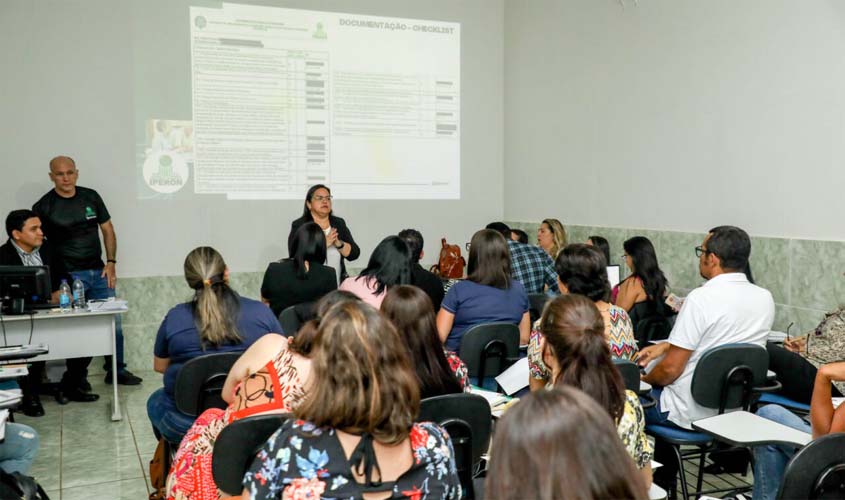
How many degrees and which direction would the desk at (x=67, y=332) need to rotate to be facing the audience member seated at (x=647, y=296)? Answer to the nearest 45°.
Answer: approximately 135° to its right

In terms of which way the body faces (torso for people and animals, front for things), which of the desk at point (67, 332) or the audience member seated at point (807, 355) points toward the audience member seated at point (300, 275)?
the audience member seated at point (807, 355)

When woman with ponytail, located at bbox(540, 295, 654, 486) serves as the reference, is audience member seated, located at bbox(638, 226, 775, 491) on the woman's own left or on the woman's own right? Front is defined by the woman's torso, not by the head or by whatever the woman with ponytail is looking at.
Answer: on the woman's own right

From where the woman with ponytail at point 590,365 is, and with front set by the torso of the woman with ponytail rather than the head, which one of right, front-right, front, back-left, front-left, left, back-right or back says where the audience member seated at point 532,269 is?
front-right

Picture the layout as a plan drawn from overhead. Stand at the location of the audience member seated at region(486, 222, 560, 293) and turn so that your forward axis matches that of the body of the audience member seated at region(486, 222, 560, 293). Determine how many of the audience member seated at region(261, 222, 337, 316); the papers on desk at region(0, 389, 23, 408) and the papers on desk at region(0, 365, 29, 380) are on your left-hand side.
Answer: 3

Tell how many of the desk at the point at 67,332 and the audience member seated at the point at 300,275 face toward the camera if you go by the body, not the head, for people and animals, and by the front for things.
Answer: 0

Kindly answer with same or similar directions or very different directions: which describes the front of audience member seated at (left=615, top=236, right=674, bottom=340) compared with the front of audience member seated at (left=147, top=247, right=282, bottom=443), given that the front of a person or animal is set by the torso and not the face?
same or similar directions

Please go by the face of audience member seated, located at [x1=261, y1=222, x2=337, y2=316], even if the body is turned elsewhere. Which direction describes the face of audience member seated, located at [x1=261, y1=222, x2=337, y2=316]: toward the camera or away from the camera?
away from the camera

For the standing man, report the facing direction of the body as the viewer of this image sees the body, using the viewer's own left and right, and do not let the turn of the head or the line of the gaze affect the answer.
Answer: facing the viewer

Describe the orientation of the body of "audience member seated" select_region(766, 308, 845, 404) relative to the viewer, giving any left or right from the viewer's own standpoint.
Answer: facing to the left of the viewer

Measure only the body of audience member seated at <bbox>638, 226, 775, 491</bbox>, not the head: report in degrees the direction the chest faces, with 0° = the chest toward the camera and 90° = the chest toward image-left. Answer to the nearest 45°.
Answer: approximately 135°

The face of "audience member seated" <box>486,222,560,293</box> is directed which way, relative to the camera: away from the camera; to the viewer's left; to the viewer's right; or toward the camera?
away from the camera

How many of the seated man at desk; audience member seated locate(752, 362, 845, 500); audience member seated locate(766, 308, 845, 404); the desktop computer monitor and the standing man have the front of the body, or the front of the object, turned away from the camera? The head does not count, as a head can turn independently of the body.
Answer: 1

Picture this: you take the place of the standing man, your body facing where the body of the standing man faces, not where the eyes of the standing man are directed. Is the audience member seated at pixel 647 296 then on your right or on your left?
on your left

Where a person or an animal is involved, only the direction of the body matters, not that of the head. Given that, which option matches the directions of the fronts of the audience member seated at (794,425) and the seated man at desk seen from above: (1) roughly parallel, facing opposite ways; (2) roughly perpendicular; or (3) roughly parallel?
roughly parallel, facing opposite ways

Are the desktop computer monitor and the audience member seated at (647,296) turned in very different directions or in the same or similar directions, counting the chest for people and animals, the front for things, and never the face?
same or similar directions

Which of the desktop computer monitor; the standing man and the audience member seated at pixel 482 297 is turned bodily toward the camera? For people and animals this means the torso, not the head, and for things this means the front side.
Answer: the standing man

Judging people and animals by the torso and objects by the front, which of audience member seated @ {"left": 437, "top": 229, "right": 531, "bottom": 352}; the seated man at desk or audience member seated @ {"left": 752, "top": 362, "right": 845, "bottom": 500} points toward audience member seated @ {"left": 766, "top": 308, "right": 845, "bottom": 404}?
the seated man at desk

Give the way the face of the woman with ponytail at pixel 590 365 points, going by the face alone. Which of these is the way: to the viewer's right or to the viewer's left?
to the viewer's left

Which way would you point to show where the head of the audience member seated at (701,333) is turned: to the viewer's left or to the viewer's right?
to the viewer's left

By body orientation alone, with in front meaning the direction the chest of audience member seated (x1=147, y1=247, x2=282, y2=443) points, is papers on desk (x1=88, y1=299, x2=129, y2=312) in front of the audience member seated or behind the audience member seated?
in front
